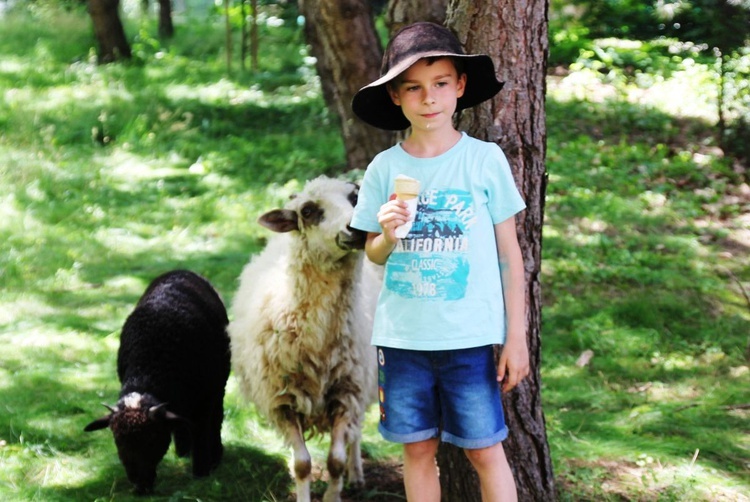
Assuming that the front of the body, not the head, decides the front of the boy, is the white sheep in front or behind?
behind

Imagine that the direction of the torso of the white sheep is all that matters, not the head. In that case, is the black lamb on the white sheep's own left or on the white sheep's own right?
on the white sheep's own right

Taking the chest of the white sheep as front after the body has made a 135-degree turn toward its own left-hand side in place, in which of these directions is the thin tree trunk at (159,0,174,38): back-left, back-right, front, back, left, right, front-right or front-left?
front-left

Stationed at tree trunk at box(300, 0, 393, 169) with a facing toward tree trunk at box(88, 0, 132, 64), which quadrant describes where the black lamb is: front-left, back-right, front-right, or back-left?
back-left

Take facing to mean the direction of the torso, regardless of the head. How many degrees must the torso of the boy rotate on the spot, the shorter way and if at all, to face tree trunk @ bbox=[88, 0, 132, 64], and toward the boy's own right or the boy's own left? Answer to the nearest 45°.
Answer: approximately 135° to the boy's own right

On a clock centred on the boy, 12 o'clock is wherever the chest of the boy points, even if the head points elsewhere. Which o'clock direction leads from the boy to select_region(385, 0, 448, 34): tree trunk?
The tree trunk is roughly at 6 o'clock from the boy.

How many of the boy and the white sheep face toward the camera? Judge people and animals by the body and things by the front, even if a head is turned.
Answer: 2

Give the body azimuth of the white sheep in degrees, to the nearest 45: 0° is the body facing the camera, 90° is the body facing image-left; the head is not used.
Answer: approximately 0°

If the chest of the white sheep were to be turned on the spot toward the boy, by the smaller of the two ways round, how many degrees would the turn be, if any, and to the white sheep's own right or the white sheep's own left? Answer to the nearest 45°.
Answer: approximately 45° to the white sheep's own left

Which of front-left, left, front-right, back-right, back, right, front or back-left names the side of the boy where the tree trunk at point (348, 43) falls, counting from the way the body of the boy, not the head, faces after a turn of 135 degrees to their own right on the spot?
front-right

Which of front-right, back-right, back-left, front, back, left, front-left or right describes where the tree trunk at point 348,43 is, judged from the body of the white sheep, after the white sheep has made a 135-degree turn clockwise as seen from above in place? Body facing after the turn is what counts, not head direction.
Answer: front-right

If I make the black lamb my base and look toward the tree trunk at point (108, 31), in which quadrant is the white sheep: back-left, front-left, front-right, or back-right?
back-right
